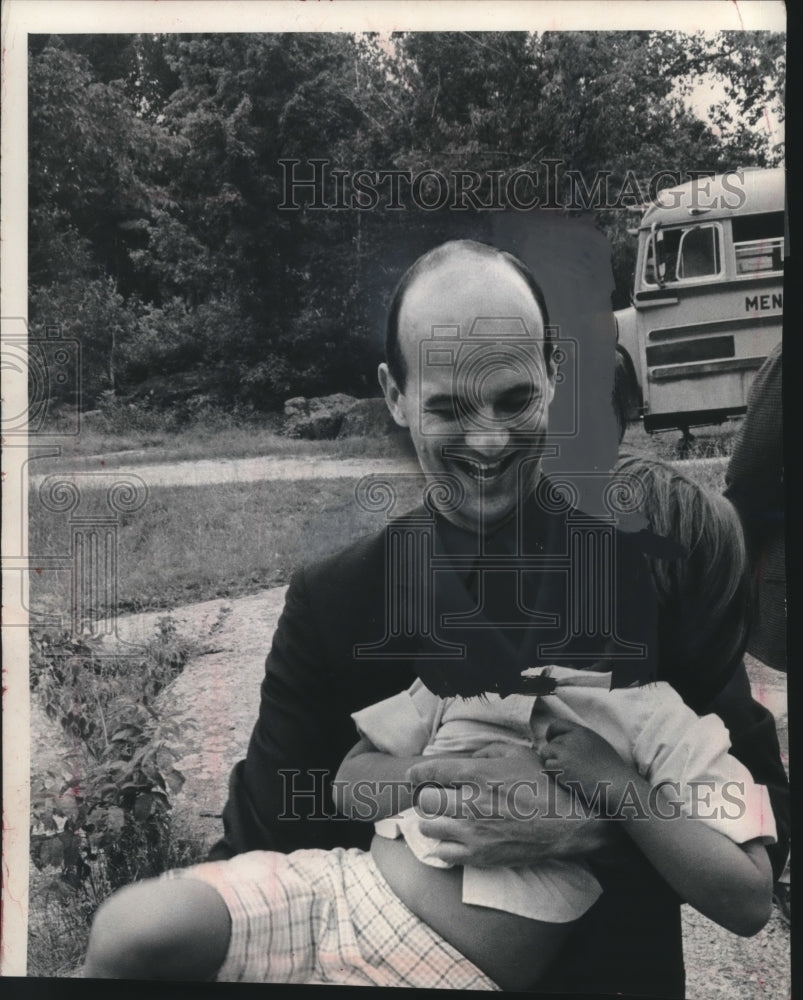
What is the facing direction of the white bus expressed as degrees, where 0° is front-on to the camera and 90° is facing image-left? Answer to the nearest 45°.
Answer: approximately 90°
